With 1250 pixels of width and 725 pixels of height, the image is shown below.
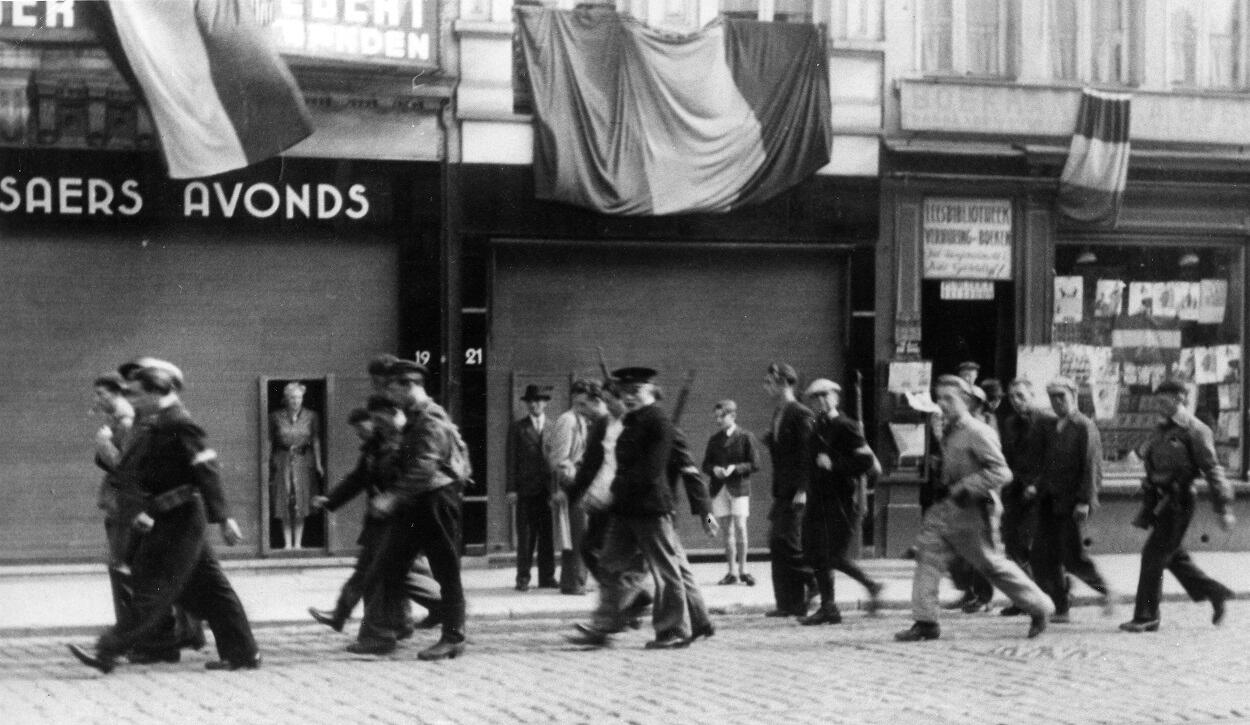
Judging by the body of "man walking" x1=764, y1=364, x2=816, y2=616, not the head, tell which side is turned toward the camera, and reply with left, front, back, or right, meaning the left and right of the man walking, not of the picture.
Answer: left

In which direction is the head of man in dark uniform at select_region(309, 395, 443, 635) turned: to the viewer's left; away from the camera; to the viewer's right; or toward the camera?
to the viewer's left

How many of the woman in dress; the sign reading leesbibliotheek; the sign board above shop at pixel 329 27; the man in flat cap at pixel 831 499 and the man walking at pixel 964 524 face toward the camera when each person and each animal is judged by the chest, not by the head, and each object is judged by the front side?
3

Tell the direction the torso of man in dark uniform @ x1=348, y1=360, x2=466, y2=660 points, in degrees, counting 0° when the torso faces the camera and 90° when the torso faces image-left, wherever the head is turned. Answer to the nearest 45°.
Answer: approximately 90°

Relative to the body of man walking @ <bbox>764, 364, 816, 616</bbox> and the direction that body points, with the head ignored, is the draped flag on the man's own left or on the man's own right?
on the man's own right

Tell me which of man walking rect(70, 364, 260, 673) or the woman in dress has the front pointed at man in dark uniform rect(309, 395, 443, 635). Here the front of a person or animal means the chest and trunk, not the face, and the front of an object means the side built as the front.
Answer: the woman in dress

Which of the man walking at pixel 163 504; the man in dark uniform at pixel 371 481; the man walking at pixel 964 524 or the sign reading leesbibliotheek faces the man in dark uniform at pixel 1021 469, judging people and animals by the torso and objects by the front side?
the sign reading leesbibliotheek

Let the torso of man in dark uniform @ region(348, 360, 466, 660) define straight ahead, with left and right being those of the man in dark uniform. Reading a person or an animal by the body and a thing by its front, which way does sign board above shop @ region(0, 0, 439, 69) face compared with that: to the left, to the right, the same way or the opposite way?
to the left

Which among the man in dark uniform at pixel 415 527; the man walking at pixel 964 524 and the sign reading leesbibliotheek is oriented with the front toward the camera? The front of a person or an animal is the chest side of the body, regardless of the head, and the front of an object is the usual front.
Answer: the sign reading leesbibliotheek

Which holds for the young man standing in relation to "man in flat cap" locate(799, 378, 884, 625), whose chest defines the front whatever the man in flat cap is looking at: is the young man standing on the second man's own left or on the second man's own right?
on the second man's own right

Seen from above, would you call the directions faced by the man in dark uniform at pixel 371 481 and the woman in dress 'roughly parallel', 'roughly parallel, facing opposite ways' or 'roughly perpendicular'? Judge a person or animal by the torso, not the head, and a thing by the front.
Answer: roughly perpendicular

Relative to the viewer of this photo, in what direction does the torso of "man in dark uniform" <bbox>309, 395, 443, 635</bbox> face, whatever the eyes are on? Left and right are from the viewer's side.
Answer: facing to the left of the viewer

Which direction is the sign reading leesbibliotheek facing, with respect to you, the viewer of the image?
facing the viewer

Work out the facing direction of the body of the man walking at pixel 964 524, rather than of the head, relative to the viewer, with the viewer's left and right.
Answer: facing to the left of the viewer

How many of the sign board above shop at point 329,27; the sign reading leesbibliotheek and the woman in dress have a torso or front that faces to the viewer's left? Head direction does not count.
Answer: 0

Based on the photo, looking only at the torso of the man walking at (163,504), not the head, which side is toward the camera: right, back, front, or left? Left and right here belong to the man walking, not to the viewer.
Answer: left

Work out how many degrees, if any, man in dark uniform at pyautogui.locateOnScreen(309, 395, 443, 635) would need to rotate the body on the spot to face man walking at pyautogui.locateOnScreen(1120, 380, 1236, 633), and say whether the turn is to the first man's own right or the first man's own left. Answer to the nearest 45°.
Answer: approximately 180°
